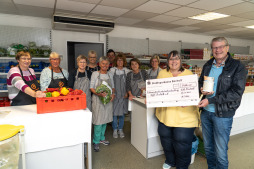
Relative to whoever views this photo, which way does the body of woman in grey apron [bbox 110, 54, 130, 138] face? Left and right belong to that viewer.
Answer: facing the viewer

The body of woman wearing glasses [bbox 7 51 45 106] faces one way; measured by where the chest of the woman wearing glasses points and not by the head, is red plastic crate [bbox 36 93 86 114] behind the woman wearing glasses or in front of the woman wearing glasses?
in front

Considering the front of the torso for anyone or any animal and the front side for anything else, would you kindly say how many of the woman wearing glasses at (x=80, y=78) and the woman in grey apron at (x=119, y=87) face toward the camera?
2

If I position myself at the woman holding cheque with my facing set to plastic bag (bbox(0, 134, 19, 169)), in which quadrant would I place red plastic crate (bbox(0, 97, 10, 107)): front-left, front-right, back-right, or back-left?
front-right

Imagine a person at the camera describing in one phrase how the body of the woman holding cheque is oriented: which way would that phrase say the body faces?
toward the camera

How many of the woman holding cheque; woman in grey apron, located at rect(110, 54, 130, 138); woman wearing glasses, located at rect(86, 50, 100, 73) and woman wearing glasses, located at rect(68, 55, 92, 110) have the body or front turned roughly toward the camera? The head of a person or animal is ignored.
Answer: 4

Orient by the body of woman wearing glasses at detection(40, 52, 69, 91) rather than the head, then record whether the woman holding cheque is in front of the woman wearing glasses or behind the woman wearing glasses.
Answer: in front

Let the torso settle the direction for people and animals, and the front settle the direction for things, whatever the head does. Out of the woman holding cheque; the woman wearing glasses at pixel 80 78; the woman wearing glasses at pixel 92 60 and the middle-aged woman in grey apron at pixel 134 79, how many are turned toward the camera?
4

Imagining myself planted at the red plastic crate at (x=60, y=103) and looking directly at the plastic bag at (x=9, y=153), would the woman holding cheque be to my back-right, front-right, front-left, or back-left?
back-left

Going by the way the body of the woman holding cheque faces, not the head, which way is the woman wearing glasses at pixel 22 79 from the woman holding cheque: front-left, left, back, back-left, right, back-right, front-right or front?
right

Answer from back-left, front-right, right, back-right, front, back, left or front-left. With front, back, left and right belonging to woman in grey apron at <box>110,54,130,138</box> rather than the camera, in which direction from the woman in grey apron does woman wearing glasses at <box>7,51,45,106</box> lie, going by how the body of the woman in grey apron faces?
front-right

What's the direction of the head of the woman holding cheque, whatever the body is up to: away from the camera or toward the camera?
toward the camera

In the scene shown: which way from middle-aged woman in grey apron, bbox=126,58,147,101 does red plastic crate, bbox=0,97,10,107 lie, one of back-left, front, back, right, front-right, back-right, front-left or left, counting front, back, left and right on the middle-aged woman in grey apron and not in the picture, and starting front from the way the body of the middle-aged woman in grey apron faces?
right
